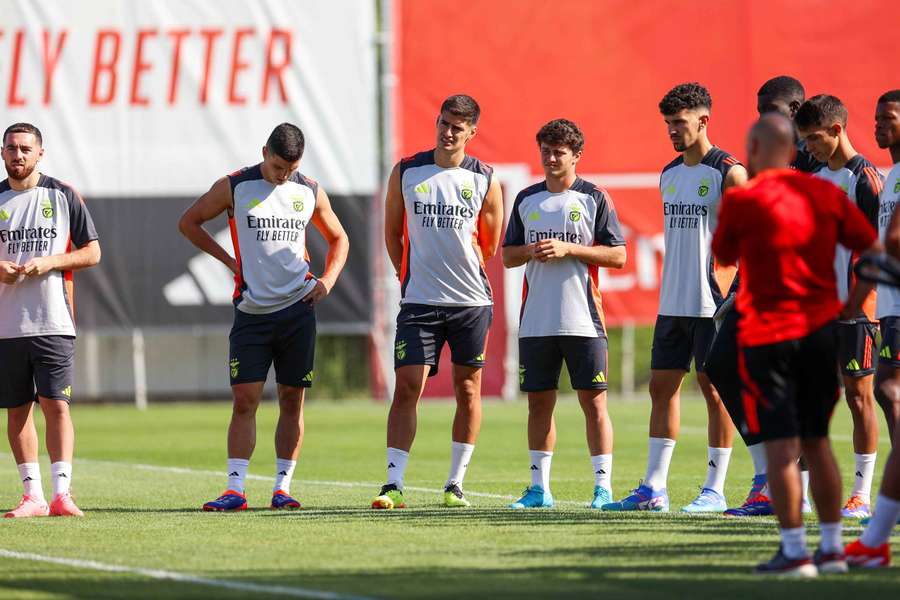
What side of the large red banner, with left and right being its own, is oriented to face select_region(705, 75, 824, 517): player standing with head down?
front

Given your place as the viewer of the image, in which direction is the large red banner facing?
facing the viewer

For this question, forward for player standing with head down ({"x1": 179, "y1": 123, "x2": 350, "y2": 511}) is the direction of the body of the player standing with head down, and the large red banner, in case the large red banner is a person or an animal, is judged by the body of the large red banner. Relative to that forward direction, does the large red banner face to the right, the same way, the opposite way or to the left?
the same way

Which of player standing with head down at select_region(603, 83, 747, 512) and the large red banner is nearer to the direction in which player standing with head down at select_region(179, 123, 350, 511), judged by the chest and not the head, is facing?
the player standing with head down

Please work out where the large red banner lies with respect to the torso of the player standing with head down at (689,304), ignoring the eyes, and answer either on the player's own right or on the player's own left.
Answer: on the player's own right

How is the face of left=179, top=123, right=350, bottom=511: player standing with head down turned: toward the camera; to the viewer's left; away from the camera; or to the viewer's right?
toward the camera

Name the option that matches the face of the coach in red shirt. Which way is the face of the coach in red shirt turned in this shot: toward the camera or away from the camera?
away from the camera
